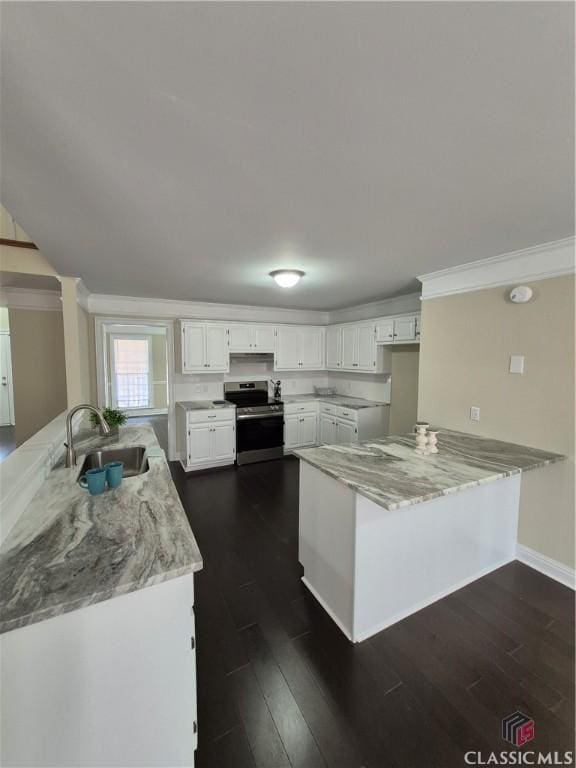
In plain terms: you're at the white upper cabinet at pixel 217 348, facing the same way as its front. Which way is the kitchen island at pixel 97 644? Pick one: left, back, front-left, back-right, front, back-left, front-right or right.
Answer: front

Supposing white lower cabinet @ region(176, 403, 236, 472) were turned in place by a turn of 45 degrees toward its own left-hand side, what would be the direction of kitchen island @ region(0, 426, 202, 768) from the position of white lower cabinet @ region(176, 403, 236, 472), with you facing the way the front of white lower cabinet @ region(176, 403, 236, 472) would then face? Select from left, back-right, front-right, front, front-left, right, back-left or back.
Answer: front-right

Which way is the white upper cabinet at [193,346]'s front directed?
toward the camera

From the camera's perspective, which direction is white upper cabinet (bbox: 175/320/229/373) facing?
toward the camera

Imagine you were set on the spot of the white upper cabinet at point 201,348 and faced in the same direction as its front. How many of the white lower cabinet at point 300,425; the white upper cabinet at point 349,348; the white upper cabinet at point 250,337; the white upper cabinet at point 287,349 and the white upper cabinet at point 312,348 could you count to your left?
5

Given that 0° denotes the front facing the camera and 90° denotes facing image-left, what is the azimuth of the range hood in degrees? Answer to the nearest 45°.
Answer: approximately 0°

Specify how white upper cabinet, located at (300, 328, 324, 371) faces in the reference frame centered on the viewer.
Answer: facing the viewer

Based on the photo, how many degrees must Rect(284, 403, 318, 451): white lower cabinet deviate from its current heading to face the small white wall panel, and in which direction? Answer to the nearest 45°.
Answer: approximately 45° to its left

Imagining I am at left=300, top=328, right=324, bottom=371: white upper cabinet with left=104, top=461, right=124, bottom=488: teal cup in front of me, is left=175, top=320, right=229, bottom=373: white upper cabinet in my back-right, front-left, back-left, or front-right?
front-right

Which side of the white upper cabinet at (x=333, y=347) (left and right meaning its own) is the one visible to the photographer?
front

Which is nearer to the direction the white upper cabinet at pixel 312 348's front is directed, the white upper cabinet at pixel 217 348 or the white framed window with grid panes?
the white upper cabinet

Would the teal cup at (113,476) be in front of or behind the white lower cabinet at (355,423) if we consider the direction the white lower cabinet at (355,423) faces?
in front

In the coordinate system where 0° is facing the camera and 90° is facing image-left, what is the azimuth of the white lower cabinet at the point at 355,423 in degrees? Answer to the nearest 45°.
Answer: approximately 45°
